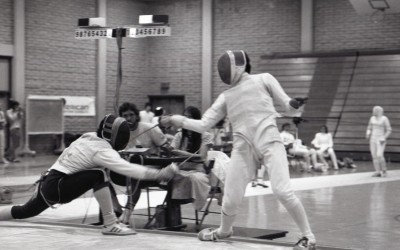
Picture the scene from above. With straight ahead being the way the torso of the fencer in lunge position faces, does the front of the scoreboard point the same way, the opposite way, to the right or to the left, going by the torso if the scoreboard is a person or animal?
to the right

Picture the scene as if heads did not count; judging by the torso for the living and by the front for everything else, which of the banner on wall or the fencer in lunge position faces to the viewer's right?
the fencer in lunge position

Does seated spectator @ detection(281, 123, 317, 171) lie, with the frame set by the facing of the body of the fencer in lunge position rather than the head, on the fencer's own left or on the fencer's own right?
on the fencer's own left

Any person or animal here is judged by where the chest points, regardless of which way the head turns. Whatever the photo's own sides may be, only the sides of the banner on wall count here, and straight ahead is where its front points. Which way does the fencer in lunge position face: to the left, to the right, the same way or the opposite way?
to the left

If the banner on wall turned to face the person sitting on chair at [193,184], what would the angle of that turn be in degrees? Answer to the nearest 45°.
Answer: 0° — it already faces them

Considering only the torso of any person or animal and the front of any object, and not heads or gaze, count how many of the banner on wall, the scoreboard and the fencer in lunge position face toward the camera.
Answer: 2

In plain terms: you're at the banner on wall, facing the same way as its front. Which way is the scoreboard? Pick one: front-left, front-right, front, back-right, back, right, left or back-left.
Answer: front

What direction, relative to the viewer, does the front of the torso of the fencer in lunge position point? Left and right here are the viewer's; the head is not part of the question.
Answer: facing to the right of the viewer

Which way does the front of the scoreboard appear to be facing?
toward the camera

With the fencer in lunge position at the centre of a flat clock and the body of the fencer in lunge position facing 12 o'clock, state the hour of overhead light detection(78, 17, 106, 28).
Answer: The overhead light is roughly at 9 o'clock from the fencer in lunge position.

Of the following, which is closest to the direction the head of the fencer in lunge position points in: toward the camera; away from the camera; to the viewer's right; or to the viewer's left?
to the viewer's right

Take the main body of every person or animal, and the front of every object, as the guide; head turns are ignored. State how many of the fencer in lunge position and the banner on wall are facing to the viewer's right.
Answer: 1

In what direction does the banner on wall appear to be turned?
toward the camera
